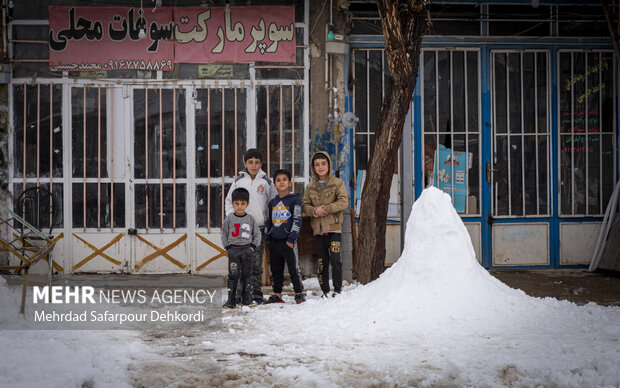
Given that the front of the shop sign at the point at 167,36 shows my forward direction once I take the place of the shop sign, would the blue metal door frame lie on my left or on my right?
on my left

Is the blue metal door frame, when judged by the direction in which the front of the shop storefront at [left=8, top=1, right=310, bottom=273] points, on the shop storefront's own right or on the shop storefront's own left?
on the shop storefront's own left

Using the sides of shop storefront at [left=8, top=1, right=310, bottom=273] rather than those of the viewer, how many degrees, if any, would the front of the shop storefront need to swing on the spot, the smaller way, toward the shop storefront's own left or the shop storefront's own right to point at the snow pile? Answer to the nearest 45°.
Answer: approximately 45° to the shop storefront's own left

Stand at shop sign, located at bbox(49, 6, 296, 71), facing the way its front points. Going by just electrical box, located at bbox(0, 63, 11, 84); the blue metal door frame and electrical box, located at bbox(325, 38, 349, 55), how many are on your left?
2

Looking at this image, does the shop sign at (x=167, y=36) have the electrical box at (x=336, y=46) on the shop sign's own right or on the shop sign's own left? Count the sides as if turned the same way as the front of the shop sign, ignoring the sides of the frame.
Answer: on the shop sign's own left

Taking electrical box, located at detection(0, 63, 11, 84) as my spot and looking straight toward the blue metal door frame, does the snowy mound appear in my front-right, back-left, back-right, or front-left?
front-right

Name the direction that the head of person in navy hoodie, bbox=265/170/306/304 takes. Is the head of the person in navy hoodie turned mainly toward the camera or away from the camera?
toward the camera

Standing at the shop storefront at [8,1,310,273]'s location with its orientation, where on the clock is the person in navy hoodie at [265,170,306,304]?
The person in navy hoodie is roughly at 11 o'clock from the shop storefront.

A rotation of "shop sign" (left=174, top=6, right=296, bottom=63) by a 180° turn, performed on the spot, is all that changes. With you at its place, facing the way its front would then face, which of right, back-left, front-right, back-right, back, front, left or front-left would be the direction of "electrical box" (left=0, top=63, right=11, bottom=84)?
left

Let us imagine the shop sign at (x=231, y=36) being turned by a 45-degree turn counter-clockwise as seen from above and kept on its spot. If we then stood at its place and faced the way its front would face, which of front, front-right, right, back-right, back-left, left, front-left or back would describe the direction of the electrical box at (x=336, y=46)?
front-left

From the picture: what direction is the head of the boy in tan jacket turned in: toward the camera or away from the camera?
toward the camera

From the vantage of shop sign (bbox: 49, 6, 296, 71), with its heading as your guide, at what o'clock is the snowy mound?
The snowy mound is roughly at 11 o'clock from the shop sign.

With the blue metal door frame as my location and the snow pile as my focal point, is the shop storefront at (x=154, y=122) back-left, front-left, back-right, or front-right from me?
front-right

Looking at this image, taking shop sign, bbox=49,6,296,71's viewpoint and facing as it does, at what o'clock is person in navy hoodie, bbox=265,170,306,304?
The person in navy hoodie is roughly at 11 o'clock from the shop sign.

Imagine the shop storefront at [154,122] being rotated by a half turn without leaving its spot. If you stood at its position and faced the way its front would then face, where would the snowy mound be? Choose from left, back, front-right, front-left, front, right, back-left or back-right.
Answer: back-right

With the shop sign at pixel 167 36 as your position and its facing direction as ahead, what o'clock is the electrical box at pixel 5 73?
The electrical box is roughly at 3 o'clock from the shop sign.

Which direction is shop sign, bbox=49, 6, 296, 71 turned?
toward the camera

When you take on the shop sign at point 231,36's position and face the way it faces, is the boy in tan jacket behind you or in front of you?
in front

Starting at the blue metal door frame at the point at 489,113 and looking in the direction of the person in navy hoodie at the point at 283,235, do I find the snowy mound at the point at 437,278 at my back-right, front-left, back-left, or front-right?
front-left

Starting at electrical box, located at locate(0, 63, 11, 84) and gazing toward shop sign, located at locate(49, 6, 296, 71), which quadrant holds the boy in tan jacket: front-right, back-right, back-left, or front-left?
front-right
